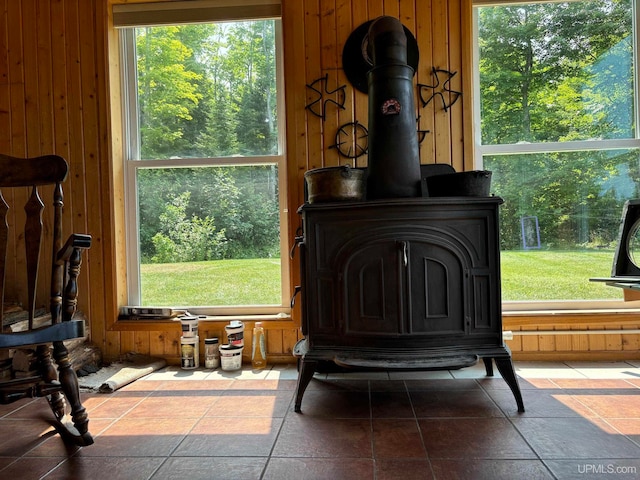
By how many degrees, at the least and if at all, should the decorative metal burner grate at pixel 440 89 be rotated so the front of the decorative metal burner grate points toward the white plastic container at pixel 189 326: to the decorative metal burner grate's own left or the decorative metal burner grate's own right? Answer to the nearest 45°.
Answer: approximately 90° to the decorative metal burner grate's own right

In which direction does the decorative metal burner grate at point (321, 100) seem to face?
toward the camera

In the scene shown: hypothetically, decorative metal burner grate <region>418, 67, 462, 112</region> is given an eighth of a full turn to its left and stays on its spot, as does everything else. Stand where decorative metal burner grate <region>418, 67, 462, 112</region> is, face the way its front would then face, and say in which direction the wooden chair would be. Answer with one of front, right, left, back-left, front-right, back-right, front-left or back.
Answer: right

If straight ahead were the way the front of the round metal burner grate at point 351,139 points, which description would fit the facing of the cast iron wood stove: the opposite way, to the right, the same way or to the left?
the same way

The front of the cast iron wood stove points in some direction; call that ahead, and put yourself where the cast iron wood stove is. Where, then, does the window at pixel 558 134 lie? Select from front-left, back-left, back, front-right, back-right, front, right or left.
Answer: back-left

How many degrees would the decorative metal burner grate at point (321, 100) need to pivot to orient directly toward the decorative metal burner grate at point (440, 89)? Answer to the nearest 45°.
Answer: approximately 90° to its left

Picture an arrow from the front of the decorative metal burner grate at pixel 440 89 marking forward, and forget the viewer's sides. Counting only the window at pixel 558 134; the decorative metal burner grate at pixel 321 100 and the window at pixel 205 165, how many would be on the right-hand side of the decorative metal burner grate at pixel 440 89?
2

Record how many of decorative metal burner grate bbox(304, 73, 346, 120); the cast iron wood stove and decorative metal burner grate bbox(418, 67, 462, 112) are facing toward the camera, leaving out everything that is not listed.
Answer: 3

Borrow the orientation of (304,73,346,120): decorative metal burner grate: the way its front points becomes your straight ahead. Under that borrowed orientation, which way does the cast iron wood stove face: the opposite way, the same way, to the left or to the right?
the same way
